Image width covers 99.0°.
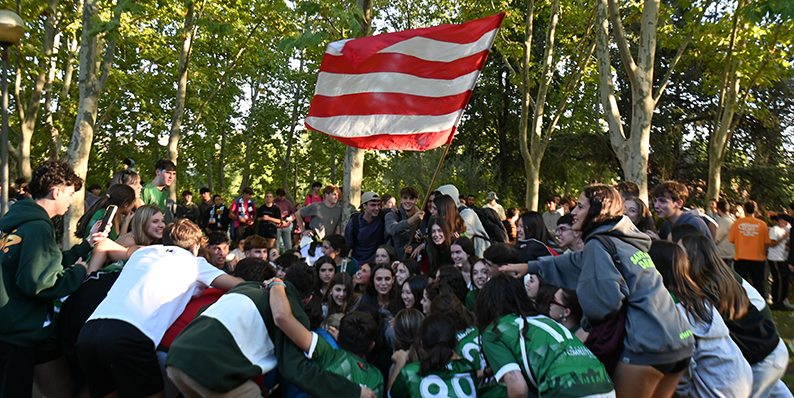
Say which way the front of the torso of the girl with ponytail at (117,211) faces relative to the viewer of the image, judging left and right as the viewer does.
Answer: facing to the right of the viewer

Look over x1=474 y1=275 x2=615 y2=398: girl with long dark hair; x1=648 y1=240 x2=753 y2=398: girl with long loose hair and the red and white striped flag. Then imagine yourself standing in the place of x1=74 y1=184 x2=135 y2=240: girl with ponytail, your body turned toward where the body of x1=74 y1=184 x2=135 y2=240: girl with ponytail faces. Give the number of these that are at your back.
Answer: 0

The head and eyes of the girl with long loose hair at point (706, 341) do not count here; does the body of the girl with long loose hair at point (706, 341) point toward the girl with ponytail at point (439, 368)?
no

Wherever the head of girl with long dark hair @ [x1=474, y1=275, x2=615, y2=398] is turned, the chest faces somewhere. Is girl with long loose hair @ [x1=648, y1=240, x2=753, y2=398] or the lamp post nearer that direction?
the lamp post

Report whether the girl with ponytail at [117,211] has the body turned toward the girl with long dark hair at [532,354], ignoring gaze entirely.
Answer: no

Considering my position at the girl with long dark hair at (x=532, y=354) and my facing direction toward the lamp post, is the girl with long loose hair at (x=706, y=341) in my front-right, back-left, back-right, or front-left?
back-right

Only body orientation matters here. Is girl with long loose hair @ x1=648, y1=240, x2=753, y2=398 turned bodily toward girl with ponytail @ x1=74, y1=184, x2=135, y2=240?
no

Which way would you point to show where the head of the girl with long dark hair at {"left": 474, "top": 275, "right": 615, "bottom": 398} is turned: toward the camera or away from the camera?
away from the camera

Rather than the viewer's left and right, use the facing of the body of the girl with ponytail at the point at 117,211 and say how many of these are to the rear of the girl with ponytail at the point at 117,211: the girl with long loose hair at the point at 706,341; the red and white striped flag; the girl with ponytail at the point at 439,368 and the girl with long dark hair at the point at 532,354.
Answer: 0

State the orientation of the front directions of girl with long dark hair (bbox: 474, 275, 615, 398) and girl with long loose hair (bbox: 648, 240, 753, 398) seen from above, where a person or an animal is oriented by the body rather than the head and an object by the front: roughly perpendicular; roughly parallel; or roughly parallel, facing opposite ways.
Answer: roughly parallel

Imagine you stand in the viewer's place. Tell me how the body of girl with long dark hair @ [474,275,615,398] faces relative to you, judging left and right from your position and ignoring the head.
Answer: facing away from the viewer and to the left of the viewer

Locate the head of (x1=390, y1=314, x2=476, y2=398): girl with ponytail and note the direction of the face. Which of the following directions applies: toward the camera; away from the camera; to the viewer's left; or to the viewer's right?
away from the camera

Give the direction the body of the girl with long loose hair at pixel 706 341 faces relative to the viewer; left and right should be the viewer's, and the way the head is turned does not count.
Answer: facing away from the viewer and to the left of the viewer

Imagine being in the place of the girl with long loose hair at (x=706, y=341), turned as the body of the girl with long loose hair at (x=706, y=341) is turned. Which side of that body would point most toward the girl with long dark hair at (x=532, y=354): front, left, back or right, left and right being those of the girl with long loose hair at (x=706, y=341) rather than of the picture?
left
